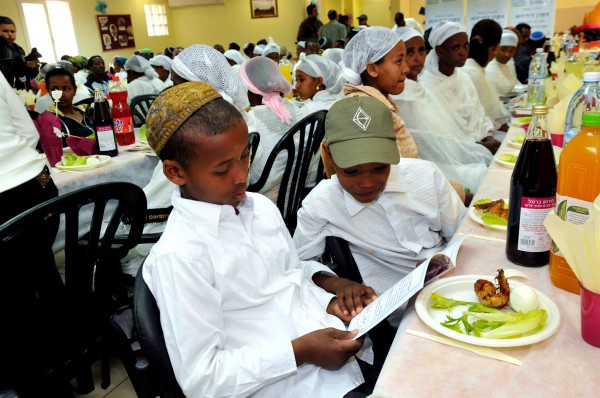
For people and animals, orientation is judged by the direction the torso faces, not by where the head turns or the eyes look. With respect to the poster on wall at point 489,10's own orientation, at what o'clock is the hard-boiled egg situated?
The hard-boiled egg is roughly at 12 o'clock from the poster on wall.

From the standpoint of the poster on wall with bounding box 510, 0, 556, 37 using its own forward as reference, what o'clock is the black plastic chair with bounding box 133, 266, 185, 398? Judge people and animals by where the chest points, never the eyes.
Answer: The black plastic chair is roughly at 12 o'clock from the poster on wall.

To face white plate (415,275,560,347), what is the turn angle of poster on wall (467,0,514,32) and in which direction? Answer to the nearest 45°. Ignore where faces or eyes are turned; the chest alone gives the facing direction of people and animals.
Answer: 0° — it already faces it

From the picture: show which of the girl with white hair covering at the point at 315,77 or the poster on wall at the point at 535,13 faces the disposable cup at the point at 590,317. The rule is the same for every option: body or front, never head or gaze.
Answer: the poster on wall

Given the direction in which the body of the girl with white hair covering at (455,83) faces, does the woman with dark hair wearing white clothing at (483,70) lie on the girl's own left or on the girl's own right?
on the girl's own left

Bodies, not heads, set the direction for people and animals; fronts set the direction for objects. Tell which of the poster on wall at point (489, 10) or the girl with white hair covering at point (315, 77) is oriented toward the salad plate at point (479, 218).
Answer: the poster on wall

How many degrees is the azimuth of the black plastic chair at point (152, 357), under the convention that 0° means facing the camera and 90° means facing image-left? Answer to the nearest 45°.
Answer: approximately 270°

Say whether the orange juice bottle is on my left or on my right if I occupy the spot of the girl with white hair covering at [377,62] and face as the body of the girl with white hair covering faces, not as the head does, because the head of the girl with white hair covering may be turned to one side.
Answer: on my right

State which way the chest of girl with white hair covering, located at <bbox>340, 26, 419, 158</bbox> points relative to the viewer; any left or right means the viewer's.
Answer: facing to the right of the viewer

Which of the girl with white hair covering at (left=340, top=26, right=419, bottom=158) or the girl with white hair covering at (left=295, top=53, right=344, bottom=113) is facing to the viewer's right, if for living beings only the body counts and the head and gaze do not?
the girl with white hair covering at (left=340, top=26, right=419, bottom=158)
